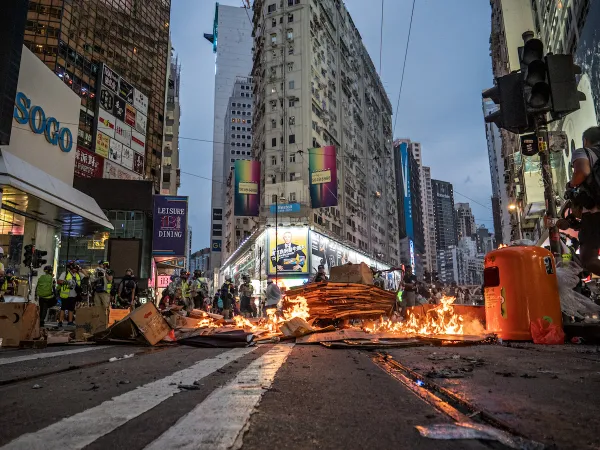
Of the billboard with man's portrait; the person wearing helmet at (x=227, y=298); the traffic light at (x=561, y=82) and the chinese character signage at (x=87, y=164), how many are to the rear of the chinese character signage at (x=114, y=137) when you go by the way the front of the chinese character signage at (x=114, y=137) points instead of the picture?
0

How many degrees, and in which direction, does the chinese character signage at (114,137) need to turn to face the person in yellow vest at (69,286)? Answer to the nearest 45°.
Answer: approximately 45° to its right

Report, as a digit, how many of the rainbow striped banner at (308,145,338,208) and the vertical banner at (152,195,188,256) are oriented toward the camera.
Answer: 2

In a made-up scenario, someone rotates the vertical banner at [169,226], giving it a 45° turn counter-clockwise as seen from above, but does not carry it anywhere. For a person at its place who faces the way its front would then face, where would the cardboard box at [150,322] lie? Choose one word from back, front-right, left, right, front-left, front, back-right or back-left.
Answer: front-right

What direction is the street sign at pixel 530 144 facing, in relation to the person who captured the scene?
facing the viewer

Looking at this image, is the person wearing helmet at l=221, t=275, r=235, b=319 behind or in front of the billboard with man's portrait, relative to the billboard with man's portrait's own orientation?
in front

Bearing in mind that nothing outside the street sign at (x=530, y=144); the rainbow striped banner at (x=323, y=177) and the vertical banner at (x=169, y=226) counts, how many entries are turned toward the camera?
3

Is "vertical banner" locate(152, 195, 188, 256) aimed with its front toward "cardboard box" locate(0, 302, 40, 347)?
yes

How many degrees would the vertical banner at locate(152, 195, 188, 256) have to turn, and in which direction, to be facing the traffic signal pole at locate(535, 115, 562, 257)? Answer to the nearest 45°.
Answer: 0° — it already faces it

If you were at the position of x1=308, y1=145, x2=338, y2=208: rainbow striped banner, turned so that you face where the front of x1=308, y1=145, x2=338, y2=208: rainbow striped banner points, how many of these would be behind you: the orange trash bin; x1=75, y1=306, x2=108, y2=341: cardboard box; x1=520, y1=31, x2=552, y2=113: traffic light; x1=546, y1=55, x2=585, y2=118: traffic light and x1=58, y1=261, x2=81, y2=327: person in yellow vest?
0

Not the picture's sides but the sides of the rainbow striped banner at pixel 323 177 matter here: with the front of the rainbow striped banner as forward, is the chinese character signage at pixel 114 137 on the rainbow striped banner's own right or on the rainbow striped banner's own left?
on the rainbow striped banner's own right

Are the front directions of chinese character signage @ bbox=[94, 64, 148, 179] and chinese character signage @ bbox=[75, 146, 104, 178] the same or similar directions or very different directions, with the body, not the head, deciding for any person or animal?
same or similar directions

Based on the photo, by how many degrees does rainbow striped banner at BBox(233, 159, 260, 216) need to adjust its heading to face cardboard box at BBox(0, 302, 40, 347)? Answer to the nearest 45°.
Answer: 0° — it already faces it

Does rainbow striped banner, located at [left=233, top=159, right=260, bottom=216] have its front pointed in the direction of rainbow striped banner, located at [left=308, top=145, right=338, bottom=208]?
no

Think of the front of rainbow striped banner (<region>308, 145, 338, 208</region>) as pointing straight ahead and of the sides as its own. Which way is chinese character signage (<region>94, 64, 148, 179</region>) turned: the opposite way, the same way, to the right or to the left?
to the left

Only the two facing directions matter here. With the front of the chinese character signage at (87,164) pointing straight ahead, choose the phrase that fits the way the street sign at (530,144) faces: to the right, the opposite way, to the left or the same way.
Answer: to the right

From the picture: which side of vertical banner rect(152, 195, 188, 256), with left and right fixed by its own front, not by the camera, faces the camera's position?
front
